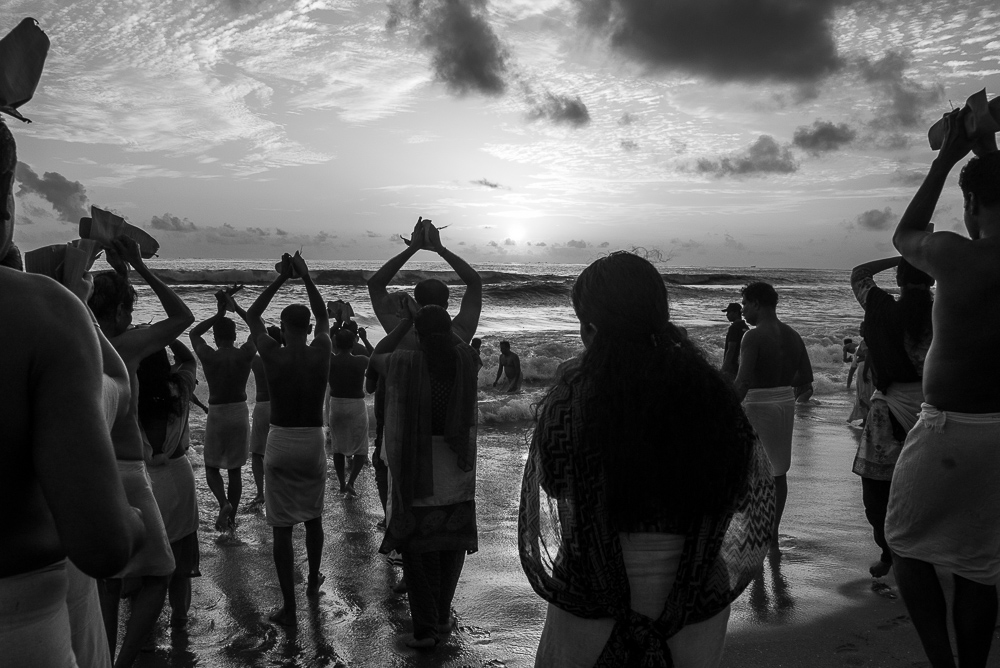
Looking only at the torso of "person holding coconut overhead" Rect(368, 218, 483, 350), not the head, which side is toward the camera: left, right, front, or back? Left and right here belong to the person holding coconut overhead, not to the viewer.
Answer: back

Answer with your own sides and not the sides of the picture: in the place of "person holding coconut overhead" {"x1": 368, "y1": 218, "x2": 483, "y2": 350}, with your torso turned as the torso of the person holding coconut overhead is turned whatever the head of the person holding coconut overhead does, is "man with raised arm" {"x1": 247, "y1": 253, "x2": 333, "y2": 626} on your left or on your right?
on your left

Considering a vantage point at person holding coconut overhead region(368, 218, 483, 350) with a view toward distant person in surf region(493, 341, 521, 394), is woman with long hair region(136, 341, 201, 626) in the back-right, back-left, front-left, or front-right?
back-left

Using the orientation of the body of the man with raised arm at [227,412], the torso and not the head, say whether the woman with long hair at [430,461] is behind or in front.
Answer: behind

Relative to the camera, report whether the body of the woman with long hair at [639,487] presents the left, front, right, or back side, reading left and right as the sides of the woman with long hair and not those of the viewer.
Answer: back

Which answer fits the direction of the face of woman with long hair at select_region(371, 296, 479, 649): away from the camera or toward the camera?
away from the camera

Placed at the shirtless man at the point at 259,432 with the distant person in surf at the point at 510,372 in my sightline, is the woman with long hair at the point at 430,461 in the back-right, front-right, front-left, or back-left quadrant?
back-right

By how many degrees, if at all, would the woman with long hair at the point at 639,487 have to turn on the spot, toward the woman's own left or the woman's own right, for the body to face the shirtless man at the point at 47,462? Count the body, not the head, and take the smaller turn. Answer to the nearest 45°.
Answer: approximately 135° to the woman's own left

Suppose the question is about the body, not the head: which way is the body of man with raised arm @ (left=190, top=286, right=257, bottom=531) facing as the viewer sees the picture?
away from the camera

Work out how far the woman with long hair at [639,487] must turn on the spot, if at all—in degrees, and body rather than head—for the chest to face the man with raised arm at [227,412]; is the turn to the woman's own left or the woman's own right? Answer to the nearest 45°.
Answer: approximately 45° to the woman's own left
